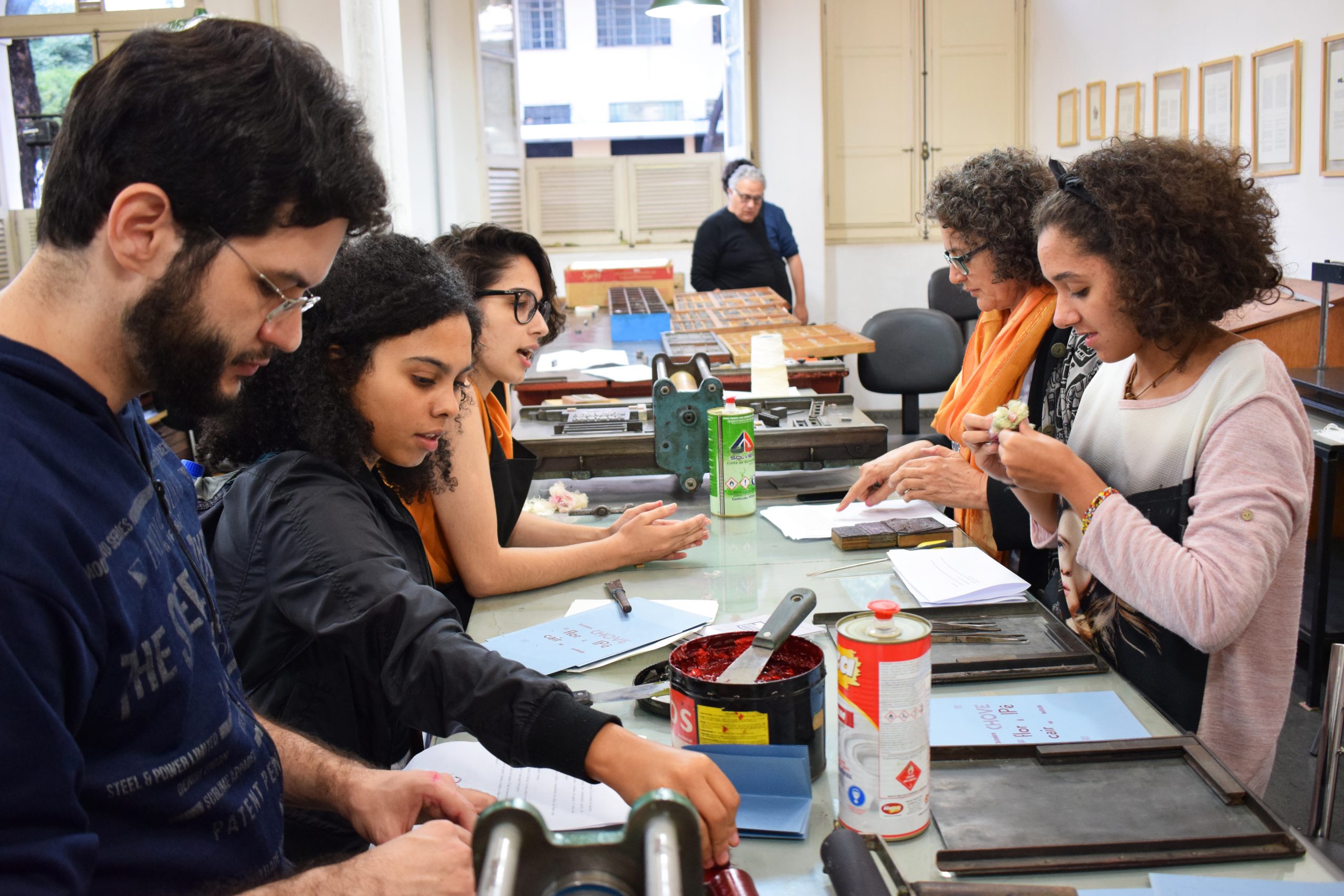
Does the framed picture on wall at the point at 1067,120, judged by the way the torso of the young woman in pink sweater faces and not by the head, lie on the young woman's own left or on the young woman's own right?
on the young woman's own right

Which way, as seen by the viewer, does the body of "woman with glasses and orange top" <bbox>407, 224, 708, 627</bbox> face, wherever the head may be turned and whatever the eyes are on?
to the viewer's right

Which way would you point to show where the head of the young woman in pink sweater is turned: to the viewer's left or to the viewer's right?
to the viewer's left

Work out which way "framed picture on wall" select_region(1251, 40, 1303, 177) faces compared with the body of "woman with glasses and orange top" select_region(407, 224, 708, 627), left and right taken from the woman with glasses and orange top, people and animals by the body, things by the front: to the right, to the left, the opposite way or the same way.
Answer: the opposite way

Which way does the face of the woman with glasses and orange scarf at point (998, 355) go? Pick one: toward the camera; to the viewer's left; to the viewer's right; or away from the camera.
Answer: to the viewer's left

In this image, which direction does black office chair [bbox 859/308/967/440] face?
away from the camera

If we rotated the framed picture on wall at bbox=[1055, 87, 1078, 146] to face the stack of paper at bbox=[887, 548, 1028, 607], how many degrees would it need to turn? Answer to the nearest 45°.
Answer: approximately 45° to its left

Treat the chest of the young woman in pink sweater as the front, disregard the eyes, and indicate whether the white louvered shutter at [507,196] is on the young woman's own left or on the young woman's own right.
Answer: on the young woman's own right

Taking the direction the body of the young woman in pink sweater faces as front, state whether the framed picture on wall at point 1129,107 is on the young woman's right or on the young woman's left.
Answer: on the young woman's right

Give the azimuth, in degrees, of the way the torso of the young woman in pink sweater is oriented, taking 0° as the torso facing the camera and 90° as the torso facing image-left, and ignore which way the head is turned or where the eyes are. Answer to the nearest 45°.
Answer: approximately 45°
